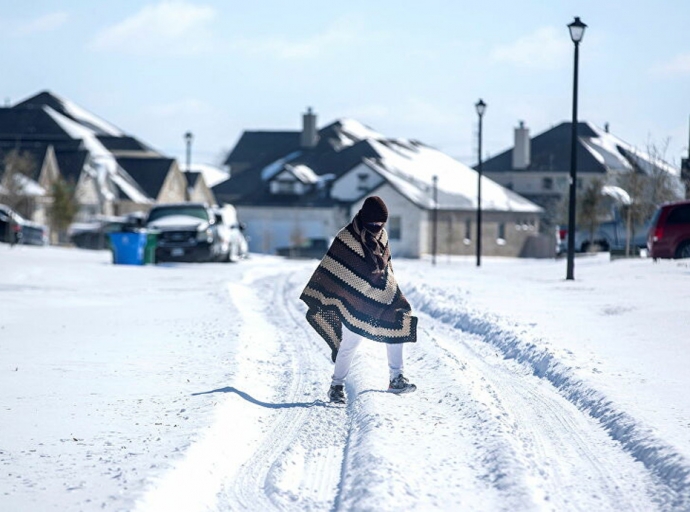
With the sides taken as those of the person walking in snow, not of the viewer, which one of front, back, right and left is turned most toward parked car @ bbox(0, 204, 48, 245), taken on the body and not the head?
back

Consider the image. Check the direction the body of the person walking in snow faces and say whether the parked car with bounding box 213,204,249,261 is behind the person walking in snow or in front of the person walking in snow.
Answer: behind

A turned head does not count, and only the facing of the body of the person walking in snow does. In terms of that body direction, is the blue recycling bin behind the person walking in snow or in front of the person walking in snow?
behind

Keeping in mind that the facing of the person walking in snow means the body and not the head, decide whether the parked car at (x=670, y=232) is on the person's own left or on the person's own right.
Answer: on the person's own left

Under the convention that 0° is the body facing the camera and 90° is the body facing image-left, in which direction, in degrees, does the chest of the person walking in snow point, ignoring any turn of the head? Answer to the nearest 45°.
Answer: approximately 315°

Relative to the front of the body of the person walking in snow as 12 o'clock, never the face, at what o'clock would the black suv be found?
The black suv is roughly at 7 o'clock from the person walking in snow.
